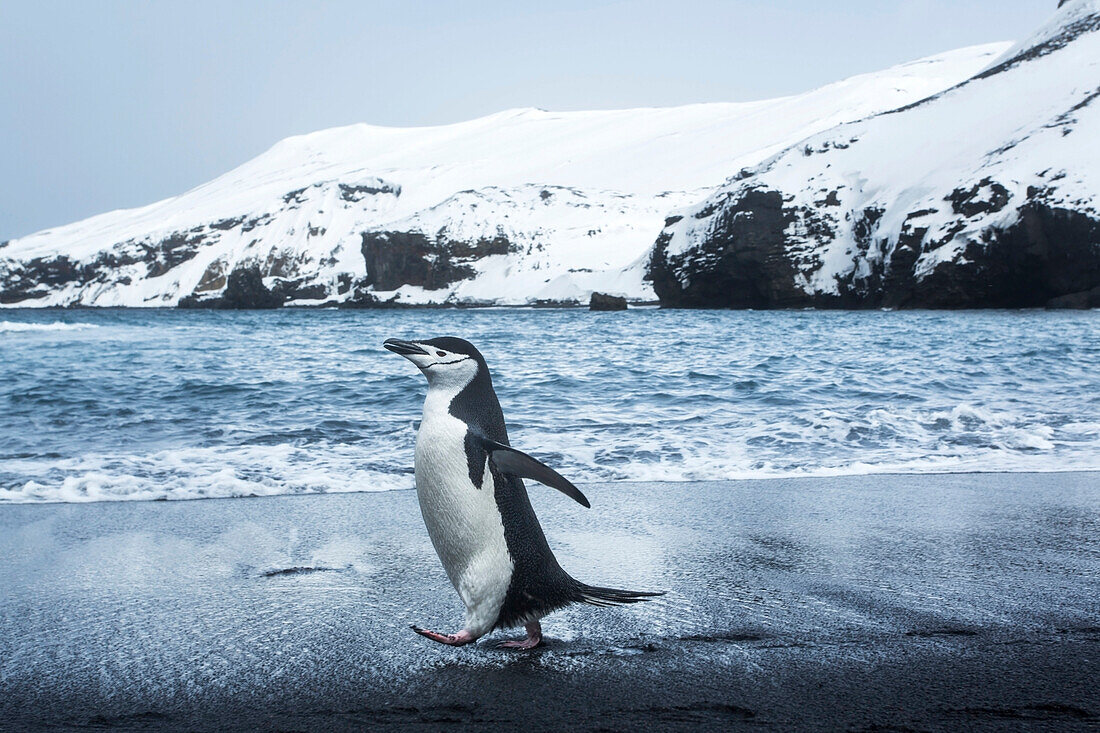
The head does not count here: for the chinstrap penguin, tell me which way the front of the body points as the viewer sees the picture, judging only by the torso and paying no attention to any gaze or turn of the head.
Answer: to the viewer's left
